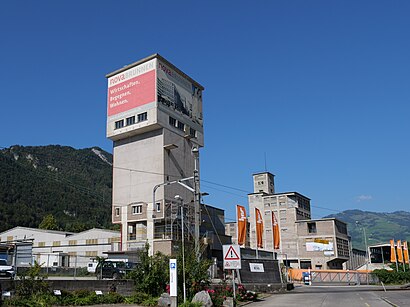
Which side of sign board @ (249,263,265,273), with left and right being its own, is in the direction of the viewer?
front

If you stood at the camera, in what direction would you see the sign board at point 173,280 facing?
facing the viewer

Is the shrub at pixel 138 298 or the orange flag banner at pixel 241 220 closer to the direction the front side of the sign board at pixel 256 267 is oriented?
the shrub

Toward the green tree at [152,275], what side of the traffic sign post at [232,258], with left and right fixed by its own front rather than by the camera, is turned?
right

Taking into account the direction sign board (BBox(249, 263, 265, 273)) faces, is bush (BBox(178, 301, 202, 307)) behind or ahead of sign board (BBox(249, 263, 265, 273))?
ahead

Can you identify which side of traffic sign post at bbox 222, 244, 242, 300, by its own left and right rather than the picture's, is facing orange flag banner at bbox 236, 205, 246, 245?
back

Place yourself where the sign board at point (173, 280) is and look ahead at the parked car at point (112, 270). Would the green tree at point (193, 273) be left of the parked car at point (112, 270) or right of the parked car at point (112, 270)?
right

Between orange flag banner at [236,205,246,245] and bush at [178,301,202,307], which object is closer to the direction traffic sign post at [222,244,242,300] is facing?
the bush

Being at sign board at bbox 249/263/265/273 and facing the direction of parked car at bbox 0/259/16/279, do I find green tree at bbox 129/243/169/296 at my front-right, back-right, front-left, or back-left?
front-left

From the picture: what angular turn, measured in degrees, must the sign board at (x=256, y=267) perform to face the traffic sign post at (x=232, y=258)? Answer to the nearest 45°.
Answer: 0° — it already faces it
